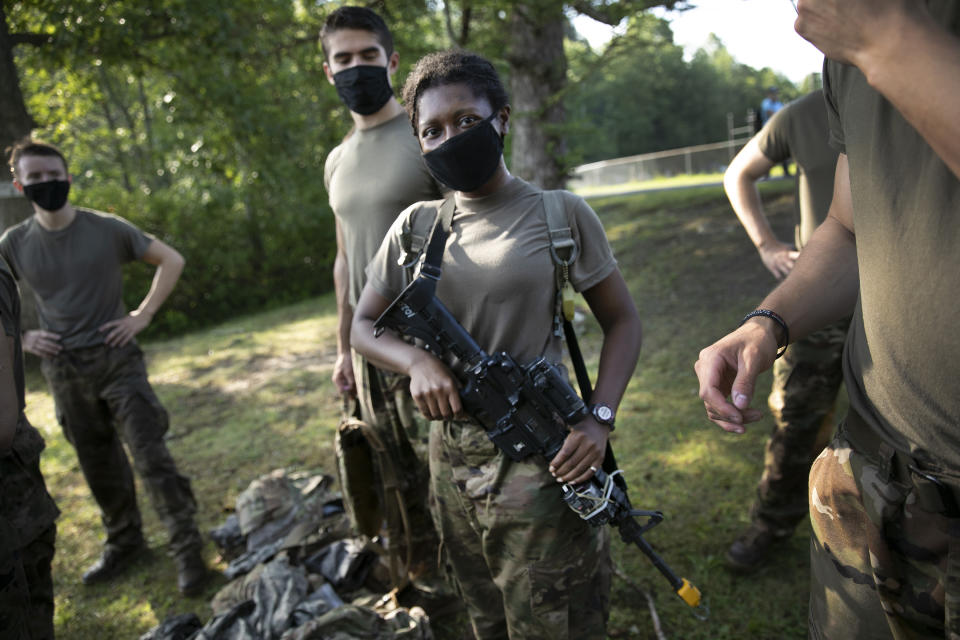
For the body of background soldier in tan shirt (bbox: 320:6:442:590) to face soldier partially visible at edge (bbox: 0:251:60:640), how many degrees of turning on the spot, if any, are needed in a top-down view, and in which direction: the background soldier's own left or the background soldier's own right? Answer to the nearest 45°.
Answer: approximately 45° to the background soldier's own right

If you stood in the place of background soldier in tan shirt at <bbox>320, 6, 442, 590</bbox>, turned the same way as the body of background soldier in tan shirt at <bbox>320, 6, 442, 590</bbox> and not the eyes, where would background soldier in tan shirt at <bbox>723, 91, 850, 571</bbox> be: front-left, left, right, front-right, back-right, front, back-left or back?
left

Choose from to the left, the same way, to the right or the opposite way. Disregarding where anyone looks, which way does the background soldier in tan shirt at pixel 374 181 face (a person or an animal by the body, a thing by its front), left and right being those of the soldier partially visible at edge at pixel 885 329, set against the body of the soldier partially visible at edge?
to the left

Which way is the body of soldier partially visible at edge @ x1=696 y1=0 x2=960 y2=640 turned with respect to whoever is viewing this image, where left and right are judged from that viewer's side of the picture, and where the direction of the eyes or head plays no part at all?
facing the viewer and to the left of the viewer

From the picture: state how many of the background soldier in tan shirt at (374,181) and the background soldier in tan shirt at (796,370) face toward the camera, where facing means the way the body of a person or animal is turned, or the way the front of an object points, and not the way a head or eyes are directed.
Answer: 2
